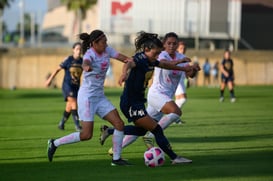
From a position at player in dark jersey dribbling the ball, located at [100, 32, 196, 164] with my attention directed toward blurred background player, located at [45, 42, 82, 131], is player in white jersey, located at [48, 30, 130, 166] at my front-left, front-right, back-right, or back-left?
front-left

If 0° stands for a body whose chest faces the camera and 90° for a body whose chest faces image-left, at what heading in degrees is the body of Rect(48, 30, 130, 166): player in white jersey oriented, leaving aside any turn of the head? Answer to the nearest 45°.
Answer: approximately 315°

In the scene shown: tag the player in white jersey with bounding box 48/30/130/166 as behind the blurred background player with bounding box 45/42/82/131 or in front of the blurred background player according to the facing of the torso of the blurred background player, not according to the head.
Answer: in front

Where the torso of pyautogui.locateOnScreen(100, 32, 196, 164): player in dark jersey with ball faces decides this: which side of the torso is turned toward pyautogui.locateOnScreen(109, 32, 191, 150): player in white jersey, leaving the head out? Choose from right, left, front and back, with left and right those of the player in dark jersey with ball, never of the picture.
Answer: left

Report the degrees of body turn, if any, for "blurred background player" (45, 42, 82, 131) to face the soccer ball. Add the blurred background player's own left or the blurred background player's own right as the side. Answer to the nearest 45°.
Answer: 0° — they already face it

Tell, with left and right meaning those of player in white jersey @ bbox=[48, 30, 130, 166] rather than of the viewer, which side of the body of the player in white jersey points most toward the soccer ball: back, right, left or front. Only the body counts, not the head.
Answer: front

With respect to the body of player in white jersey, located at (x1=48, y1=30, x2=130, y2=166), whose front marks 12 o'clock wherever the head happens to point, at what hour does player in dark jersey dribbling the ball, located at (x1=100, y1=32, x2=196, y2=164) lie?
The player in dark jersey dribbling the ball is roughly at 11 o'clock from the player in white jersey.
